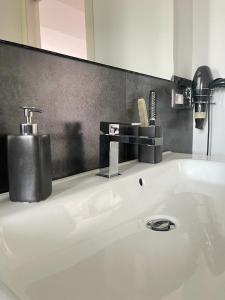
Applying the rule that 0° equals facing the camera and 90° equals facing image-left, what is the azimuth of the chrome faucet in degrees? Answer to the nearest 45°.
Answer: approximately 315°

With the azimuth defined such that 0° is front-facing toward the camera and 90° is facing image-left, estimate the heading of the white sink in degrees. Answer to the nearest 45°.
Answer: approximately 315°

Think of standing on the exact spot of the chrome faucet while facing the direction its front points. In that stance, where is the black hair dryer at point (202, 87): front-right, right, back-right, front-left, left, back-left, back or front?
left
